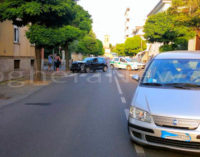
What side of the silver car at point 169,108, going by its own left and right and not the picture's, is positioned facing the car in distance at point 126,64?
back

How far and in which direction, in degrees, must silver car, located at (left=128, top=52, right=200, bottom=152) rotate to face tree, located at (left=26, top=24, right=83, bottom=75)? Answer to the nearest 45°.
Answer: approximately 135° to its right

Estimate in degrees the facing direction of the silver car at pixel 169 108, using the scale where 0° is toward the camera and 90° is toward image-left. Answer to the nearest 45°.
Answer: approximately 0°

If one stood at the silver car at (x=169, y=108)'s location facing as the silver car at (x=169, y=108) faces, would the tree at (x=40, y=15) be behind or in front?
behind

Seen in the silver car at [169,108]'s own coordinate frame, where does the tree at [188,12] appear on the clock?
The tree is roughly at 6 o'clock from the silver car.

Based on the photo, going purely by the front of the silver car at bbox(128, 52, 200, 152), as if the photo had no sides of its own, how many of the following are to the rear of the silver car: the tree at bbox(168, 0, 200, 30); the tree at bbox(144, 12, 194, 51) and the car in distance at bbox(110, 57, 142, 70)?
3

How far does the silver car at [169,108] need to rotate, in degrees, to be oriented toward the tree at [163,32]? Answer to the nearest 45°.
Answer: approximately 180°

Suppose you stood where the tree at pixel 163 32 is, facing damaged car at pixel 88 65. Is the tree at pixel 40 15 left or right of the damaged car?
left
